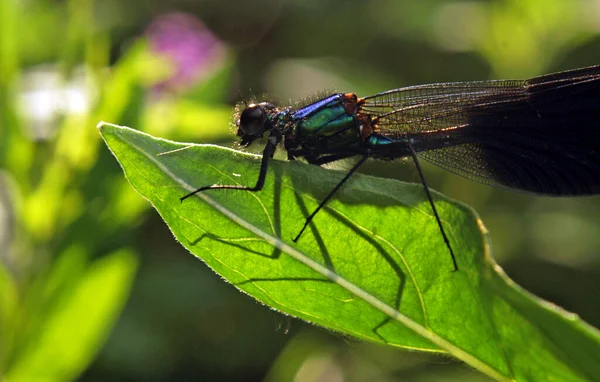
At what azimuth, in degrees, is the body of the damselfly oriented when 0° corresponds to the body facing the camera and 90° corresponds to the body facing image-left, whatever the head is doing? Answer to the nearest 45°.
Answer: approximately 90°
